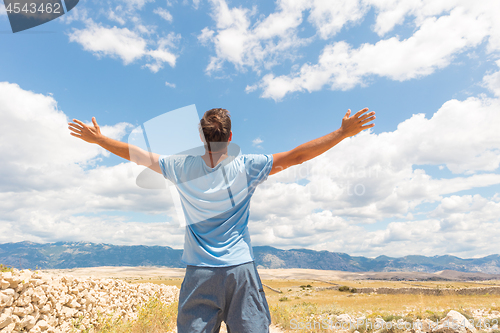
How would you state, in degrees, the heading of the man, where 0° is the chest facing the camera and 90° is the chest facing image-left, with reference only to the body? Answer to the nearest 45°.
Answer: approximately 180°

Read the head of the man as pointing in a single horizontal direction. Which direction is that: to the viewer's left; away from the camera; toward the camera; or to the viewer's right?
away from the camera
